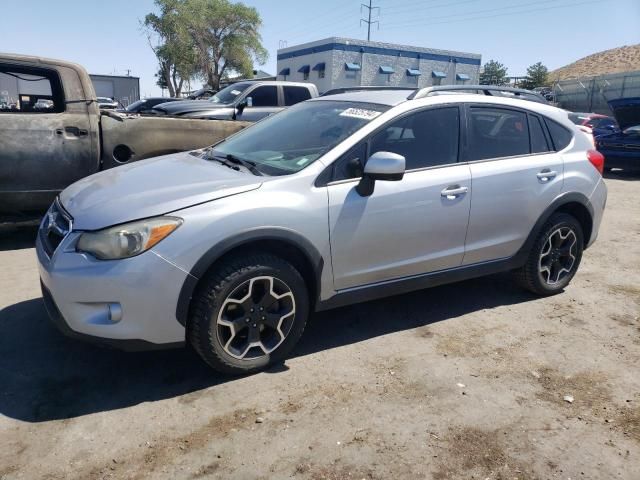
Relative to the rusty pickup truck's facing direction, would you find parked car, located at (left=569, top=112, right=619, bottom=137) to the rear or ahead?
to the rear

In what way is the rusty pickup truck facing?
to the viewer's left

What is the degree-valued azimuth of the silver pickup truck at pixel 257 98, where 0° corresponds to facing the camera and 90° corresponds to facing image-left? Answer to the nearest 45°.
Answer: approximately 45°

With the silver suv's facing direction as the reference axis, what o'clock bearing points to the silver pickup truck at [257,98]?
The silver pickup truck is roughly at 4 o'clock from the silver suv.

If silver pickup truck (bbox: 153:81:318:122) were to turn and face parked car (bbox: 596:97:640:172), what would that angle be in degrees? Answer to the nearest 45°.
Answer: approximately 135° to its left

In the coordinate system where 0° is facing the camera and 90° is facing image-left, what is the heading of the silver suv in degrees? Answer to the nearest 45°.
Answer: approximately 45°

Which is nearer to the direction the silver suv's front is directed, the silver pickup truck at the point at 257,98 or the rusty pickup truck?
the rusty pickup truck

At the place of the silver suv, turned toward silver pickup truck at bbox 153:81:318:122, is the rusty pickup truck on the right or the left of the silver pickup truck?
left

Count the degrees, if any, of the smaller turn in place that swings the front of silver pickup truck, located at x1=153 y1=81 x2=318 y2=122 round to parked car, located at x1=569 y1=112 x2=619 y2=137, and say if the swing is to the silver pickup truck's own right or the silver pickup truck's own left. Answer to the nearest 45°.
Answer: approximately 135° to the silver pickup truck's own left

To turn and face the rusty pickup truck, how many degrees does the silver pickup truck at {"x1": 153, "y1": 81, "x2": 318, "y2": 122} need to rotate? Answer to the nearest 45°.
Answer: approximately 45° to its left

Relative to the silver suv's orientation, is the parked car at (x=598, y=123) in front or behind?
behind

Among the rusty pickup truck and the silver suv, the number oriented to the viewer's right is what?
0

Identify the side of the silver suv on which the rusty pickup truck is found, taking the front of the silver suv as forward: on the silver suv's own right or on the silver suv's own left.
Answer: on the silver suv's own right

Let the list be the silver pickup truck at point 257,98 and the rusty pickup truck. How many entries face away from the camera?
0
